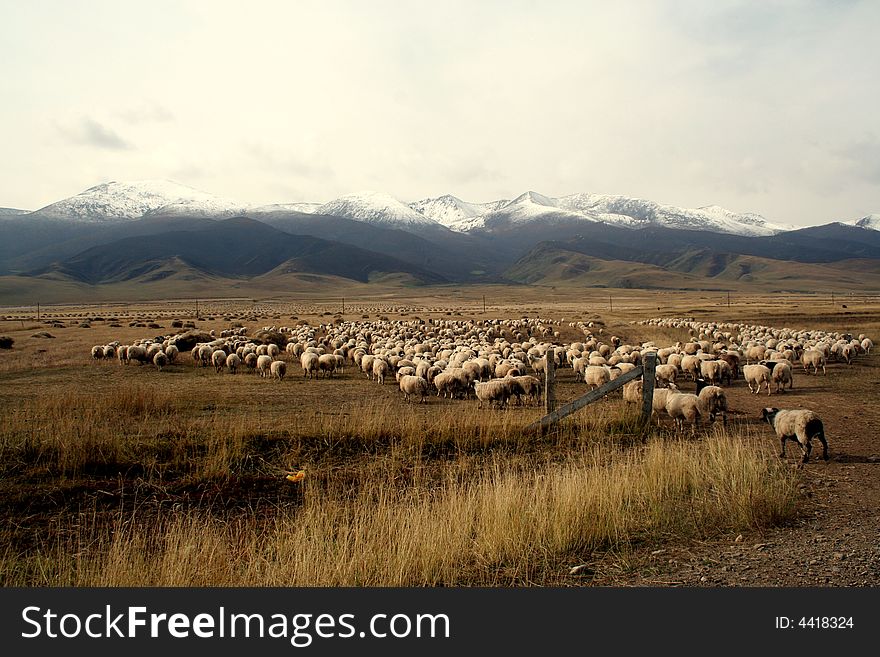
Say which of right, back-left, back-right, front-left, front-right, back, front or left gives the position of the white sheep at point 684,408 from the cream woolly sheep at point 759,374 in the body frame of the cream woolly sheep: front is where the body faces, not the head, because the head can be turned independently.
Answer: back-left

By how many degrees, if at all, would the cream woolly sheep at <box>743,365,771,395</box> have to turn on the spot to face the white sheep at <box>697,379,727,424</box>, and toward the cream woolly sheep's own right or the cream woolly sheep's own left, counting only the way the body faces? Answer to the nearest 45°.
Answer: approximately 135° to the cream woolly sheep's own left

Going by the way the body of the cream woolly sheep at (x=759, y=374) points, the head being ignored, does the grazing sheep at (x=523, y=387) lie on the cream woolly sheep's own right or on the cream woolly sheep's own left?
on the cream woolly sheep's own left

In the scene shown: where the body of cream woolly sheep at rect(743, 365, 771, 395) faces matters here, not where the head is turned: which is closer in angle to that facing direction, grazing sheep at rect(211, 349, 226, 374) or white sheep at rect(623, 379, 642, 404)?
the grazing sheep

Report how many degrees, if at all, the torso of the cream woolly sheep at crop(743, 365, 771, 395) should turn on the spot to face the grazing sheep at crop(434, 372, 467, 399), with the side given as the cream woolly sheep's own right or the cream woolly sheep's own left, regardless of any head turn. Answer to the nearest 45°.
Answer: approximately 90° to the cream woolly sheep's own left

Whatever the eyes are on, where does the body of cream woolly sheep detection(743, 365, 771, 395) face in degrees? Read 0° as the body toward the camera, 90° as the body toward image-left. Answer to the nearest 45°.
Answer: approximately 135°

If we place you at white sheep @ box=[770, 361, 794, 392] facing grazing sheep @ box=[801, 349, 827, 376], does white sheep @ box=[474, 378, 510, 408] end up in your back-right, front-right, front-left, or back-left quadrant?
back-left

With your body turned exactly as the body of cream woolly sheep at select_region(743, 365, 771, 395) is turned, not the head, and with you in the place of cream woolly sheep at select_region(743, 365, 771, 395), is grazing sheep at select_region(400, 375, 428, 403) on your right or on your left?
on your left

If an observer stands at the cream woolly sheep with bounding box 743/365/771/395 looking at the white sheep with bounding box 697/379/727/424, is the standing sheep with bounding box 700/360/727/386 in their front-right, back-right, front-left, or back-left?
back-right

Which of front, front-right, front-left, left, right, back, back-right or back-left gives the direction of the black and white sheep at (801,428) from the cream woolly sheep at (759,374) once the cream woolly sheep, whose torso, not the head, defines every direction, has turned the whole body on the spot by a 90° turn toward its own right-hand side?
back-right

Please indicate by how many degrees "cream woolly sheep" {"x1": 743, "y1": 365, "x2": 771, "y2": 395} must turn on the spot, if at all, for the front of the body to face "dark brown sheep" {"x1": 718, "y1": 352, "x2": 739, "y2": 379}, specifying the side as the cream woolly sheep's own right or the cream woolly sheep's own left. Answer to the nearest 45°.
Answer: approximately 45° to the cream woolly sheep's own right

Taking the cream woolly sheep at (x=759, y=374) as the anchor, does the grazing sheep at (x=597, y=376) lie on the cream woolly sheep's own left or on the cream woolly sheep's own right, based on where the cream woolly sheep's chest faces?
on the cream woolly sheep's own left
